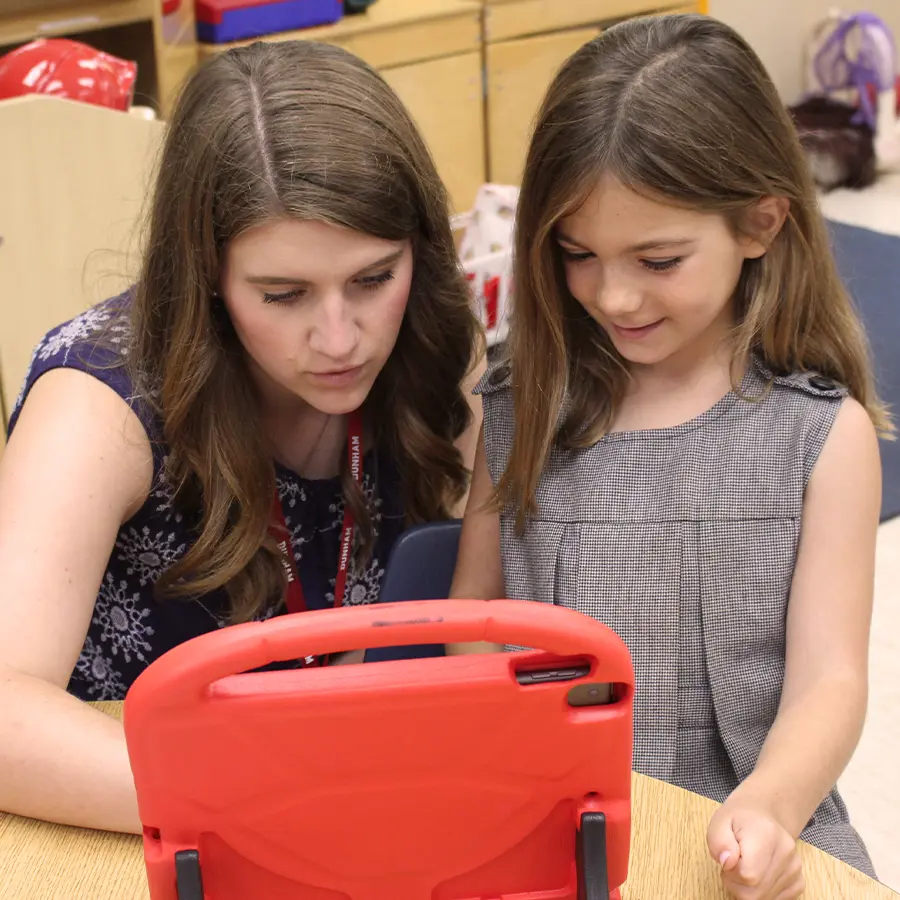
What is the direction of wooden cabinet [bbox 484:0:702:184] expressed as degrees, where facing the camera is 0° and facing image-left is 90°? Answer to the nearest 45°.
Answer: approximately 315°

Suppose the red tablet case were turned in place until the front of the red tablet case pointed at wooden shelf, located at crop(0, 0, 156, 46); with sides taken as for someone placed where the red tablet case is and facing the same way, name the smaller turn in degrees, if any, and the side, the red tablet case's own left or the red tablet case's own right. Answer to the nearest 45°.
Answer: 0° — it already faces it

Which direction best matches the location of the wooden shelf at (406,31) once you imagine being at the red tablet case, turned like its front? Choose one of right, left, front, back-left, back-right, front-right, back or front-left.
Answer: front

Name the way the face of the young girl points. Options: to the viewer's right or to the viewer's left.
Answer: to the viewer's left

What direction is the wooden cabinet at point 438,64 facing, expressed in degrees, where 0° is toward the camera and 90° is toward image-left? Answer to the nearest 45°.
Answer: approximately 315°

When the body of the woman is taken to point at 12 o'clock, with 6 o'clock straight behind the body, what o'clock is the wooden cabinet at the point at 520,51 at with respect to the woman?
The wooden cabinet is roughly at 8 o'clock from the woman.

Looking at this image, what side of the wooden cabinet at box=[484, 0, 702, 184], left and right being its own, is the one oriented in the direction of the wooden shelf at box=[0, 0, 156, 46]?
right

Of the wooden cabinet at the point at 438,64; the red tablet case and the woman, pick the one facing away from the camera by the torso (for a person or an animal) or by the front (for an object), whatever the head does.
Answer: the red tablet case

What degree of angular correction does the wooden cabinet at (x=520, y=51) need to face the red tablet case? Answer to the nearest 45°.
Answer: approximately 45° to its right

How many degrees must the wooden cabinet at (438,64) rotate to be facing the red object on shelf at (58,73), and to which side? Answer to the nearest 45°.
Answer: approximately 90° to its right

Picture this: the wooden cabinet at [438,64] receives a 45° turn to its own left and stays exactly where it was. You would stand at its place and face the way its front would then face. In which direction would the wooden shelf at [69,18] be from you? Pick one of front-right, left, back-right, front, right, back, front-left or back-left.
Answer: back-right

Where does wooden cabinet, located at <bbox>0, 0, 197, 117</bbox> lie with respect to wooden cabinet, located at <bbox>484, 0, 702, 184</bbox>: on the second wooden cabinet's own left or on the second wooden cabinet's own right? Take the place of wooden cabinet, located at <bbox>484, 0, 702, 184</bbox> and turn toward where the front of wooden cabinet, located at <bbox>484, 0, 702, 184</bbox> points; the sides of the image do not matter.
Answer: on the second wooden cabinet's own right

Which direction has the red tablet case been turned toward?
away from the camera

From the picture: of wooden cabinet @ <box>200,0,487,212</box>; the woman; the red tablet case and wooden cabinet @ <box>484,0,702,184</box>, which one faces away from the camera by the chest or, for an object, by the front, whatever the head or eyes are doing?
the red tablet case

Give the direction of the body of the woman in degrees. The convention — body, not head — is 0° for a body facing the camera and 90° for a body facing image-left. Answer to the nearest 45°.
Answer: approximately 315°

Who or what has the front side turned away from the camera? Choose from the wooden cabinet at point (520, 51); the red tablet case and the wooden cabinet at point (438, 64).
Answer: the red tablet case
